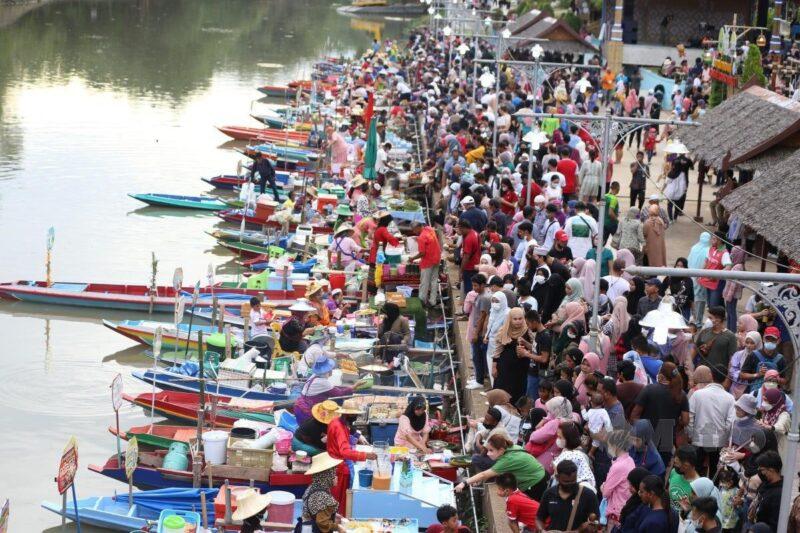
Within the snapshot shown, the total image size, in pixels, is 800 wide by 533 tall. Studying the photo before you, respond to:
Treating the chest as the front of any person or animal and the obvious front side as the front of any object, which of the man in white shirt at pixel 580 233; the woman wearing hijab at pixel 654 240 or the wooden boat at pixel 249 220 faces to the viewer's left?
the wooden boat

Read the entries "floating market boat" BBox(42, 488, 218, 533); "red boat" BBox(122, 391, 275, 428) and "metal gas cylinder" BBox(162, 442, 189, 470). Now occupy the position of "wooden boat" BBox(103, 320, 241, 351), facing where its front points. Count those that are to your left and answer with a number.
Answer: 3

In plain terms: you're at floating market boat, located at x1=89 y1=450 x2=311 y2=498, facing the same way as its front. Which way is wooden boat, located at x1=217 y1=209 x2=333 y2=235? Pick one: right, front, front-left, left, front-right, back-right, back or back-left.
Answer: right

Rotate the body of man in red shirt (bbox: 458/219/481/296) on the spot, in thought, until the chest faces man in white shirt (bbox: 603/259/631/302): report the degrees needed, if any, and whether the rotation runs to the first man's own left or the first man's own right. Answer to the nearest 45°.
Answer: approximately 135° to the first man's own left

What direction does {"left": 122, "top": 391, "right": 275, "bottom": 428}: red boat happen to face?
to the viewer's left

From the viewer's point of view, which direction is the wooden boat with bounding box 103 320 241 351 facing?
to the viewer's left

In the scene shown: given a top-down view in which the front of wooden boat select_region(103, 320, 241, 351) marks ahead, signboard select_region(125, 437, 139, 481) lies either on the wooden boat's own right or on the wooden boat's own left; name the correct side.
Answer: on the wooden boat's own left

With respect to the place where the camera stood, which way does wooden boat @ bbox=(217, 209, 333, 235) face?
facing to the left of the viewer

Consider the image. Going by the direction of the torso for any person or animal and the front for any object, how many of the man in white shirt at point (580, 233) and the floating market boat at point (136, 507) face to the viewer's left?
1
